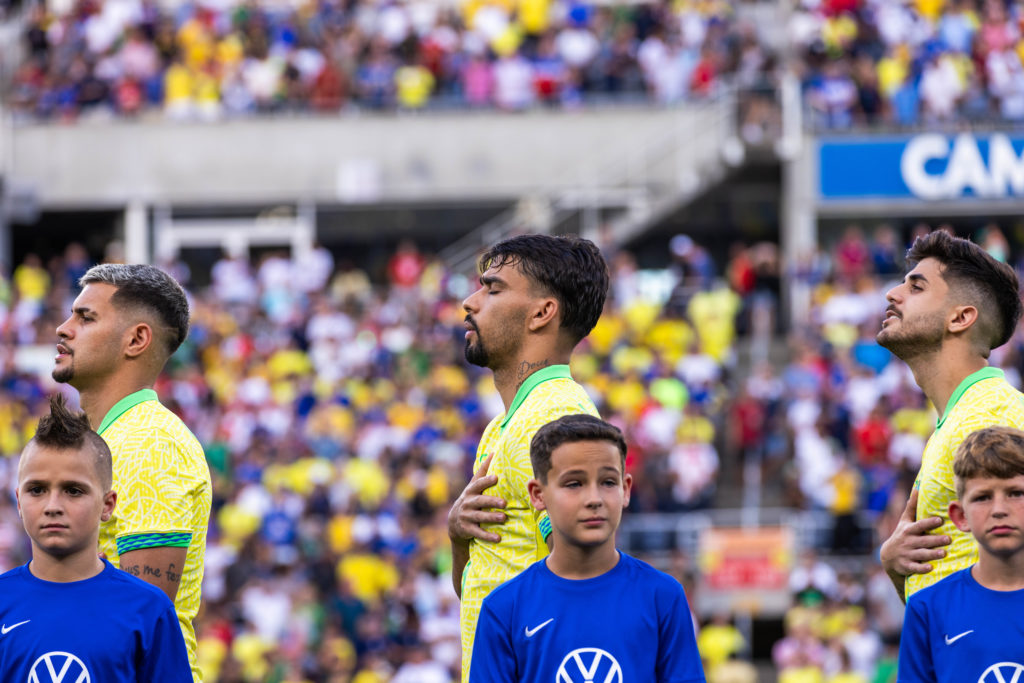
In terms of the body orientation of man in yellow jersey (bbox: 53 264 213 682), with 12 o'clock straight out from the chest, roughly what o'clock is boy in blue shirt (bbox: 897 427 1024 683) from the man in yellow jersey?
The boy in blue shirt is roughly at 7 o'clock from the man in yellow jersey.

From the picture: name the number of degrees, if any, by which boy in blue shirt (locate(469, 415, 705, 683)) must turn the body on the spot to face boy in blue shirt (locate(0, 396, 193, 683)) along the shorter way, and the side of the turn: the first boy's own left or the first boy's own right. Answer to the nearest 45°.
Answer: approximately 90° to the first boy's own right

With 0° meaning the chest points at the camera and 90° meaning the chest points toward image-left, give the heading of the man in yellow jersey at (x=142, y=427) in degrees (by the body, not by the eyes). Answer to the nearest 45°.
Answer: approximately 90°

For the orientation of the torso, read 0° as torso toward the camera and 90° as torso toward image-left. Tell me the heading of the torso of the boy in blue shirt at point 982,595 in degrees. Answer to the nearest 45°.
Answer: approximately 0°

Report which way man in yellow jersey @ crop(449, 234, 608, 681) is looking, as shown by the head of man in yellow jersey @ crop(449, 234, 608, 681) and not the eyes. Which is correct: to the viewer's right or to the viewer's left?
to the viewer's left

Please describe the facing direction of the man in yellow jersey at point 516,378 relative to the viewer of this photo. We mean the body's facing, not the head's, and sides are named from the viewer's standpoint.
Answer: facing to the left of the viewer

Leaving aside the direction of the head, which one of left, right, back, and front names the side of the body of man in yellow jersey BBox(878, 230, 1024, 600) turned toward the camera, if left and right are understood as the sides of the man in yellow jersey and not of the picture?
left

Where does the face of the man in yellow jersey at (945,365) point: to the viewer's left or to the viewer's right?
to the viewer's left

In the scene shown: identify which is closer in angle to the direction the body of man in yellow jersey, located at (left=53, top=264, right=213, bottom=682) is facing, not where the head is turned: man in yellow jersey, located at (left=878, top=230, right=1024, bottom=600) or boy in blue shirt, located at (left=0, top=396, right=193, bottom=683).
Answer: the boy in blue shirt

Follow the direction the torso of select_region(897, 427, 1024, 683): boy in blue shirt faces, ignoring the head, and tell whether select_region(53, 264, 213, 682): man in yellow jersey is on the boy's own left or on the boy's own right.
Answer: on the boy's own right

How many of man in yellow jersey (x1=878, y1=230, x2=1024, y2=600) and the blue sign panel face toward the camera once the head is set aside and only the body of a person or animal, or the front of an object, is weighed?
1

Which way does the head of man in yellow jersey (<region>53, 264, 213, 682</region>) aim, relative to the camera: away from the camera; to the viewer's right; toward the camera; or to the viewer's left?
to the viewer's left

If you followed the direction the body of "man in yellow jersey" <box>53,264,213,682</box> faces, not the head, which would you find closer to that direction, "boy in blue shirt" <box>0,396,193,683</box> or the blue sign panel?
the boy in blue shirt

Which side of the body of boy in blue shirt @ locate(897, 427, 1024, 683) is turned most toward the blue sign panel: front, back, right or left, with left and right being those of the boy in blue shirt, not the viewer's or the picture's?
back
